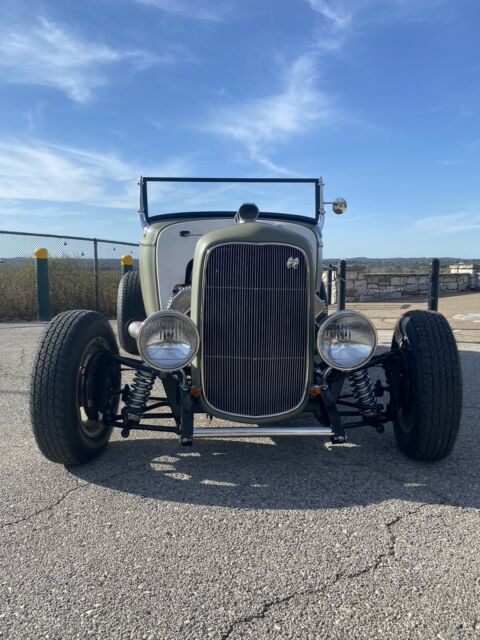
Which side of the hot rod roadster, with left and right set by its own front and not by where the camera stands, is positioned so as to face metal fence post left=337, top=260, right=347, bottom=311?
back

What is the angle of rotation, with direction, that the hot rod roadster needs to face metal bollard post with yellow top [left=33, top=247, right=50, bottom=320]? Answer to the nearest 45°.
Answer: approximately 135° to its right

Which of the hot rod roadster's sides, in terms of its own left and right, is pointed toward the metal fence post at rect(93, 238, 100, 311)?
back

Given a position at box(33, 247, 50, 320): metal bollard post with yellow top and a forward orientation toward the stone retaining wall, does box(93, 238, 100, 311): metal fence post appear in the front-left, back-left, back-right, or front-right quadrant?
front-left

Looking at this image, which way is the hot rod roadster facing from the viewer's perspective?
toward the camera

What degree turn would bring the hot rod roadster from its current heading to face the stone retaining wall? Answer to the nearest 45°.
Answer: approximately 180°

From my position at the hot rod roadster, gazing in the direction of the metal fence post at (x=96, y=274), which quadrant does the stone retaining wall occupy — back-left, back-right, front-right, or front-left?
front-right
